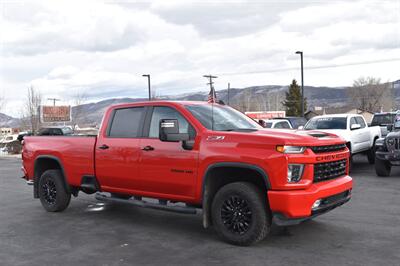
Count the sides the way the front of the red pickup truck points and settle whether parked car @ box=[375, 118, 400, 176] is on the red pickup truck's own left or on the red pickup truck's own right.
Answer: on the red pickup truck's own left

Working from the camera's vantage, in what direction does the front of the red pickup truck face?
facing the viewer and to the right of the viewer

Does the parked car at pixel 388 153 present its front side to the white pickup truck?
no

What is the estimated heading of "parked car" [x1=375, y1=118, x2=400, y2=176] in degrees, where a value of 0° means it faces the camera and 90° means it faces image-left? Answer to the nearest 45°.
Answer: approximately 45°

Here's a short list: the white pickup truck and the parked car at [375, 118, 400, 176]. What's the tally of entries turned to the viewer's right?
0

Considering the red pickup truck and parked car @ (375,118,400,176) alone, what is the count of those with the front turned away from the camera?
0

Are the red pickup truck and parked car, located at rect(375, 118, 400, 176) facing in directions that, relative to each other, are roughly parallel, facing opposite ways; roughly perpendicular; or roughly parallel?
roughly perpendicular

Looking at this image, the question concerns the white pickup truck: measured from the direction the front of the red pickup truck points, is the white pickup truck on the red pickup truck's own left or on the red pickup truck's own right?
on the red pickup truck's own left

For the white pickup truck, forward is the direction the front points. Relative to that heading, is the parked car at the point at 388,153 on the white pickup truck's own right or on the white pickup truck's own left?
on the white pickup truck's own left

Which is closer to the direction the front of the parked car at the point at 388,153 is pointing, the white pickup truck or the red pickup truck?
the red pickup truck

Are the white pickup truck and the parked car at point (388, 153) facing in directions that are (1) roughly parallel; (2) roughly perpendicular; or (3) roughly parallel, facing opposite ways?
roughly parallel

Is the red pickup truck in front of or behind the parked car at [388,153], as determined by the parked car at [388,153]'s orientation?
in front
